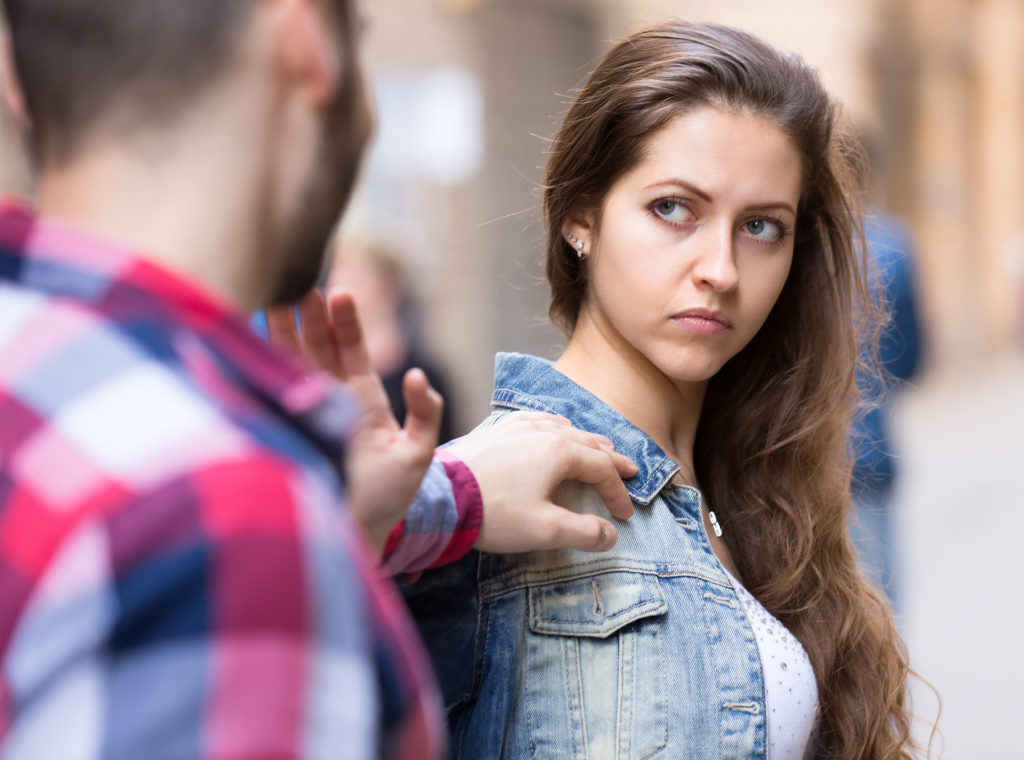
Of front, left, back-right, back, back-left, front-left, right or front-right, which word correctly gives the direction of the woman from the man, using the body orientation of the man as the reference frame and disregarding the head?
front

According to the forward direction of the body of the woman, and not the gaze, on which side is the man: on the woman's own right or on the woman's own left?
on the woman's own right

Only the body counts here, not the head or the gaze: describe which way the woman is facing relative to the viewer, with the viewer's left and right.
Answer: facing the viewer and to the right of the viewer

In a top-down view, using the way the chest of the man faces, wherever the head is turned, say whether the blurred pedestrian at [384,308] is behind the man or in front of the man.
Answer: in front

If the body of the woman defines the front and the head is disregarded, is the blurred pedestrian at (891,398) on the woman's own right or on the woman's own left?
on the woman's own left

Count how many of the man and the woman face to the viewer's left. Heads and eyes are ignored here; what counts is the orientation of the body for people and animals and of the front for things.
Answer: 0

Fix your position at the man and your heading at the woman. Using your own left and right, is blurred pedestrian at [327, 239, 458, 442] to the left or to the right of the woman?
left

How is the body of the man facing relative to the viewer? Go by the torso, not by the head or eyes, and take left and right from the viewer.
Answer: facing away from the viewer and to the right of the viewer

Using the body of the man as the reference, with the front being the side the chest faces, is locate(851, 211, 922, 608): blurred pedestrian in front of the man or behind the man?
in front

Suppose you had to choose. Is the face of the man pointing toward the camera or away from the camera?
away from the camera

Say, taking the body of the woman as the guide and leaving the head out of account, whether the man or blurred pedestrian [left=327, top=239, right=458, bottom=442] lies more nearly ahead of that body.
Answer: the man
